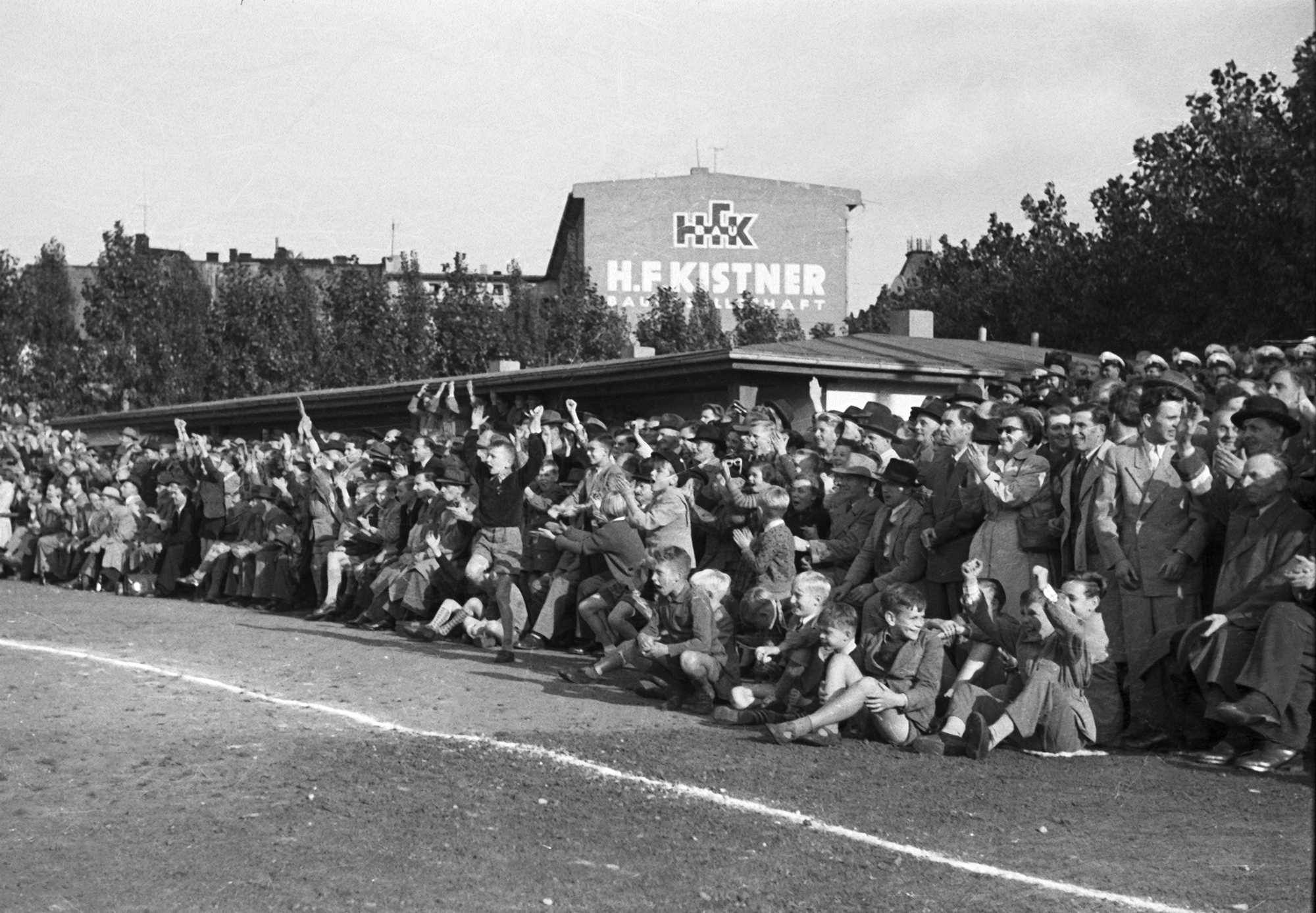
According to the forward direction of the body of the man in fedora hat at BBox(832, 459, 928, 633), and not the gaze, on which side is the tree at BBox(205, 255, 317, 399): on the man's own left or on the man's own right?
on the man's own right

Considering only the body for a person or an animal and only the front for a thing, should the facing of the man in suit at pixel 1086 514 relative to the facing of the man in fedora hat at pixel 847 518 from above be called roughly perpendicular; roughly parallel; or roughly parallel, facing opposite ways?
roughly parallel

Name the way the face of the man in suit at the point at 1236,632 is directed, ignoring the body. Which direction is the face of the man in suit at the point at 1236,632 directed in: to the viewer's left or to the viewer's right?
to the viewer's left

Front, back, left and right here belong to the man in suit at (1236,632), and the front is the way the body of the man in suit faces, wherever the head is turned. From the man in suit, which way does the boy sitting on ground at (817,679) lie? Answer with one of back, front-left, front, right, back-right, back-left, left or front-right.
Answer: front-right

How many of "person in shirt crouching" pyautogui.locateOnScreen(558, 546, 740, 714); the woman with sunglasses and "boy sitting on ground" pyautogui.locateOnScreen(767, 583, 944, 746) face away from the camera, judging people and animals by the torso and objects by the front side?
0

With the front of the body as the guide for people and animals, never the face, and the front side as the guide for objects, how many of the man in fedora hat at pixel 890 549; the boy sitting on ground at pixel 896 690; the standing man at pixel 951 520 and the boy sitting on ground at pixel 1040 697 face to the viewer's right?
0

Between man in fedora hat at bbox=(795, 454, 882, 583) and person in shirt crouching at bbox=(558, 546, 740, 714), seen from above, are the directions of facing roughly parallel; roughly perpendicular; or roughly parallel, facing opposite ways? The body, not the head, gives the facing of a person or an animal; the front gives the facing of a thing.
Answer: roughly parallel

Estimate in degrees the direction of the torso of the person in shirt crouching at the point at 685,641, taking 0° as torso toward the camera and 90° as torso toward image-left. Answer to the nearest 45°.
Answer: approximately 45°

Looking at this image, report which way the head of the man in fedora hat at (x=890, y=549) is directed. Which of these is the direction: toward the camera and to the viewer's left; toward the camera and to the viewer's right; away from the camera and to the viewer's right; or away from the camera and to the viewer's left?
toward the camera and to the viewer's left

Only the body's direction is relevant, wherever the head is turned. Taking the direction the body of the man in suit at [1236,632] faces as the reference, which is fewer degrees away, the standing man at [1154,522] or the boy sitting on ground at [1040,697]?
the boy sitting on ground

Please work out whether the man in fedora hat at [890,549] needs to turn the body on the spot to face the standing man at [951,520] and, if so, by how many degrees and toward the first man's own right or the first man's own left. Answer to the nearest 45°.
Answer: approximately 90° to the first man's own left

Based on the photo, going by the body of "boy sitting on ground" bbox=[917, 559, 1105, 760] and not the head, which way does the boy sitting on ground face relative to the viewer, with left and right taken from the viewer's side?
facing the viewer and to the left of the viewer

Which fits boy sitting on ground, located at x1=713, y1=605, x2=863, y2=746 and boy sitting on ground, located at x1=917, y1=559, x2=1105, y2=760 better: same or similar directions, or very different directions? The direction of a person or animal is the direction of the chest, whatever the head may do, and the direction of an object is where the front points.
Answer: same or similar directions

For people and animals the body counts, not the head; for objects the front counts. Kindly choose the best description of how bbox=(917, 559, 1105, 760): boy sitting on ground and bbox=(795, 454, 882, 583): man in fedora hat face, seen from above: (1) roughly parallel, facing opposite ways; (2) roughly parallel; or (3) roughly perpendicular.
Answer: roughly parallel

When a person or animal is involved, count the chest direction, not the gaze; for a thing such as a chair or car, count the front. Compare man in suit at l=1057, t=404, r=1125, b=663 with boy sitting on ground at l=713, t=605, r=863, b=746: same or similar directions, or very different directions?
same or similar directions
